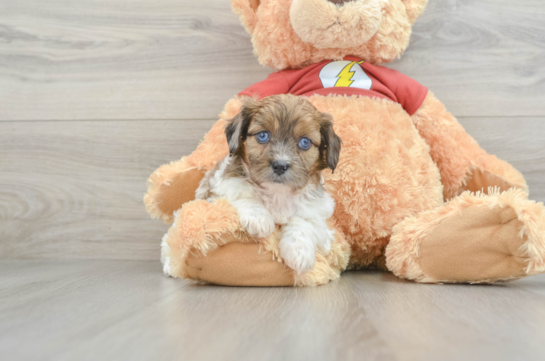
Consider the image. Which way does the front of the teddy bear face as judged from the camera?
facing the viewer
